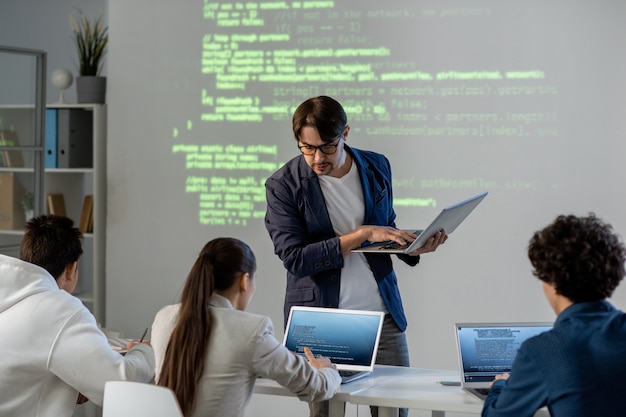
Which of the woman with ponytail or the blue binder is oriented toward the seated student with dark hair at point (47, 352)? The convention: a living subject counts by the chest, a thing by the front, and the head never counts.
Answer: the blue binder

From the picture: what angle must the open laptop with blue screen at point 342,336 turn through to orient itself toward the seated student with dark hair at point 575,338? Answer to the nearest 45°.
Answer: approximately 90° to its left

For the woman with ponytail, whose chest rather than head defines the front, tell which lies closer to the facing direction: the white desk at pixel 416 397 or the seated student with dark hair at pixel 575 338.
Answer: the white desk

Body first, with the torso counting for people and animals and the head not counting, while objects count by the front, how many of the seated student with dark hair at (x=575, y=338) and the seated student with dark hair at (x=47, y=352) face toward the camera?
0

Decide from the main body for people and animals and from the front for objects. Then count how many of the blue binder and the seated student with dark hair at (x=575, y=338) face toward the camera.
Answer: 1

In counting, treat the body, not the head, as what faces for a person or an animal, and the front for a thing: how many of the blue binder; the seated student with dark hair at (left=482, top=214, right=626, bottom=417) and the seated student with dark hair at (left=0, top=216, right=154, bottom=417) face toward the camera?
1

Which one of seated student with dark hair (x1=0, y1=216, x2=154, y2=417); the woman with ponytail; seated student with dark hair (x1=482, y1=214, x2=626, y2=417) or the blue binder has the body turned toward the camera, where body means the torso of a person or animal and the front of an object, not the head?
the blue binder

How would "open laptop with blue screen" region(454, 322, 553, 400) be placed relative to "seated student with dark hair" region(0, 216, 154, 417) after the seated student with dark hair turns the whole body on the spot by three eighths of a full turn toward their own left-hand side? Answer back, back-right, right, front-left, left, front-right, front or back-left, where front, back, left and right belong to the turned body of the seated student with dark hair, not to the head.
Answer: back

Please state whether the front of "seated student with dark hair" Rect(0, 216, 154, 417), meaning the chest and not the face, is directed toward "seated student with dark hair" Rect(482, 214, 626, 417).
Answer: no

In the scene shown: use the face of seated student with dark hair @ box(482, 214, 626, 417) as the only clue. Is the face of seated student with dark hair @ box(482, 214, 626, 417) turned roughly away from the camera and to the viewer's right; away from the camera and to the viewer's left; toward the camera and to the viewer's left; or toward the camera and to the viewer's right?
away from the camera and to the viewer's left

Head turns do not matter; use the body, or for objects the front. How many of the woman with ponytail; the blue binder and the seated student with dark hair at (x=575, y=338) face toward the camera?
1

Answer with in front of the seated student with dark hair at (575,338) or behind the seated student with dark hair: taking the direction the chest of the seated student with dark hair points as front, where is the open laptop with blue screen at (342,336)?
in front

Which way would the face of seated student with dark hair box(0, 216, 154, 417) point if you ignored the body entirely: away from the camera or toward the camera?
away from the camera

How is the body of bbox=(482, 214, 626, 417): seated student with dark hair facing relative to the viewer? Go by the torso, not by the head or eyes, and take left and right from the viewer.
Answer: facing away from the viewer and to the left of the viewer

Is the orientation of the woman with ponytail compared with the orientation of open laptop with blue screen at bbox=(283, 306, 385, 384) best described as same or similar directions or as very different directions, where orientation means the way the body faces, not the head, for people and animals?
very different directions

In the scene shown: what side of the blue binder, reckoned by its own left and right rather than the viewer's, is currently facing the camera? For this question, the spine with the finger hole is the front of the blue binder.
front

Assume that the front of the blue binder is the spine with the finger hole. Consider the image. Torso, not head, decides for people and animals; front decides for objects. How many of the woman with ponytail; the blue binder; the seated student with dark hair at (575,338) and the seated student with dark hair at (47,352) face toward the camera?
1

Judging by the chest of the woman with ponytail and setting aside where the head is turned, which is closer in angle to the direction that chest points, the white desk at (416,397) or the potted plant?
the white desk
